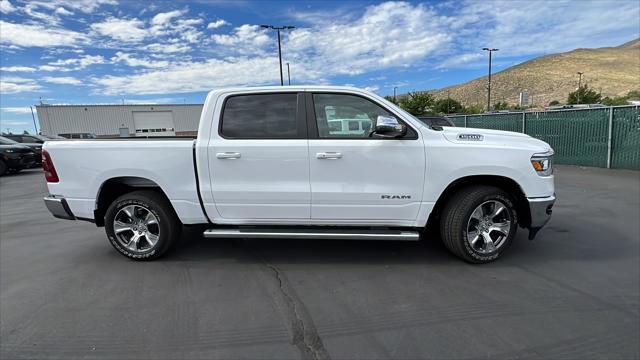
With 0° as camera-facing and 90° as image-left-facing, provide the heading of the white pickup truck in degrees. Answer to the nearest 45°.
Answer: approximately 270°

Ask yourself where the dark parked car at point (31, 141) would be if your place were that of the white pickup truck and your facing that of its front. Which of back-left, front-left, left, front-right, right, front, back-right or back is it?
back-left

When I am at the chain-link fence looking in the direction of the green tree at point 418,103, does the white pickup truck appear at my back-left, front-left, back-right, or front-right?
back-left

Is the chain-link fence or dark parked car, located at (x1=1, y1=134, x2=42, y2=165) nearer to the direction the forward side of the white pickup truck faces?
the chain-link fence

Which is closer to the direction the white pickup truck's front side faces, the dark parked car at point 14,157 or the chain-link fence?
the chain-link fence

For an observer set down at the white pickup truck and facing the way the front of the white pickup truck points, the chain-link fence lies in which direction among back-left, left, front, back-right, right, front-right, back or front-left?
front-left

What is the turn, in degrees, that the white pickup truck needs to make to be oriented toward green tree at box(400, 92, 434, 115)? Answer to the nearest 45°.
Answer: approximately 90° to its left

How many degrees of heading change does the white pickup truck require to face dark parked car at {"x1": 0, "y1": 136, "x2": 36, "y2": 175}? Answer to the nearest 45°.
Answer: approximately 135° to its left
